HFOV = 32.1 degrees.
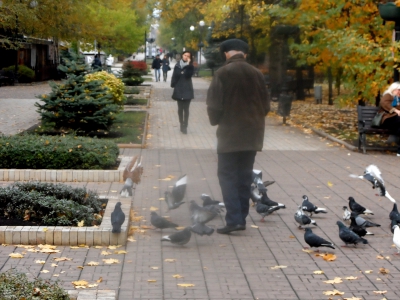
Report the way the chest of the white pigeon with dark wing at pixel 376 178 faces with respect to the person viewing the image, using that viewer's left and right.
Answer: facing to the left of the viewer

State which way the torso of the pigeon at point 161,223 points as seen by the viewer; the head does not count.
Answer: to the viewer's left

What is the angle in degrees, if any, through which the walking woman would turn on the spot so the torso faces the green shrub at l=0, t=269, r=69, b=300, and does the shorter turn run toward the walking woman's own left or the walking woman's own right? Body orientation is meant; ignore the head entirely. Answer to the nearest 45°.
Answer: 0° — they already face it

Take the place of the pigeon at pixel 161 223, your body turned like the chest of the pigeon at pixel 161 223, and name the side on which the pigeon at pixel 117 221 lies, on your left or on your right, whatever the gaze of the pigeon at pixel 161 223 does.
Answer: on your left

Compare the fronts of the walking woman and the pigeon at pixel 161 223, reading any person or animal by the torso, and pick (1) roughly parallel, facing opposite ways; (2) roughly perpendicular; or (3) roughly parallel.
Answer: roughly perpendicular

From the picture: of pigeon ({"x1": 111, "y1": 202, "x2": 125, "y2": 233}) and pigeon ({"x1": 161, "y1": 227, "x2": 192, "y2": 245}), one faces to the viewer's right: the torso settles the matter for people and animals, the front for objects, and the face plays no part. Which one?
pigeon ({"x1": 161, "y1": 227, "x2": 192, "y2": 245})

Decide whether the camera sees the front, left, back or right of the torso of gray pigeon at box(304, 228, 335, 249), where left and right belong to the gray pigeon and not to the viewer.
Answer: left

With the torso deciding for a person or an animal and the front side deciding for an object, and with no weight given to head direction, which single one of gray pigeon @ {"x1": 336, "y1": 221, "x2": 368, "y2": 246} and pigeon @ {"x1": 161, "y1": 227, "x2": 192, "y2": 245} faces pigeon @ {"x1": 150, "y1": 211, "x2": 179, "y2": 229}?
the gray pigeon

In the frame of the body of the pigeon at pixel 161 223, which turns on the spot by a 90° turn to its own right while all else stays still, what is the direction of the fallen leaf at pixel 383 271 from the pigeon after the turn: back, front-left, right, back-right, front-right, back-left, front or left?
back-right

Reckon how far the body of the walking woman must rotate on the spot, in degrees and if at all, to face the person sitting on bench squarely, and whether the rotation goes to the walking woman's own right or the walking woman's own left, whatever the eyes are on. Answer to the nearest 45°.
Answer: approximately 45° to the walking woman's own left
